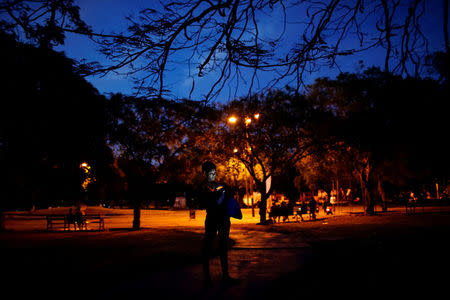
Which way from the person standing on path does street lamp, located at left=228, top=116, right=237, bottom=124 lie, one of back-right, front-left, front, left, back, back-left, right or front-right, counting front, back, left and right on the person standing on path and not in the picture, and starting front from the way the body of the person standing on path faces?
back-left

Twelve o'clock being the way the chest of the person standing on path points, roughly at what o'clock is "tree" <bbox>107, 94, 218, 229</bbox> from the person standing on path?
The tree is roughly at 7 o'clock from the person standing on path.

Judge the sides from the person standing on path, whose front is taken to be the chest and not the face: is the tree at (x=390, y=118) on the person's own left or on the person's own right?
on the person's own left

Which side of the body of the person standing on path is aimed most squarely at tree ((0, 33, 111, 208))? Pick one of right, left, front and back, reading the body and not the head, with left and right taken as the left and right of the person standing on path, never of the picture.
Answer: back

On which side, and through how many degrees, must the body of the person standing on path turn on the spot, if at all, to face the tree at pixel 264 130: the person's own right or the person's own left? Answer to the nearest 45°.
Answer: approximately 135° to the person's own left

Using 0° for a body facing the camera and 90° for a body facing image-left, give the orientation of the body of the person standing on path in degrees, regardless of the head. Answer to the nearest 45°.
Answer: approximately 315°
